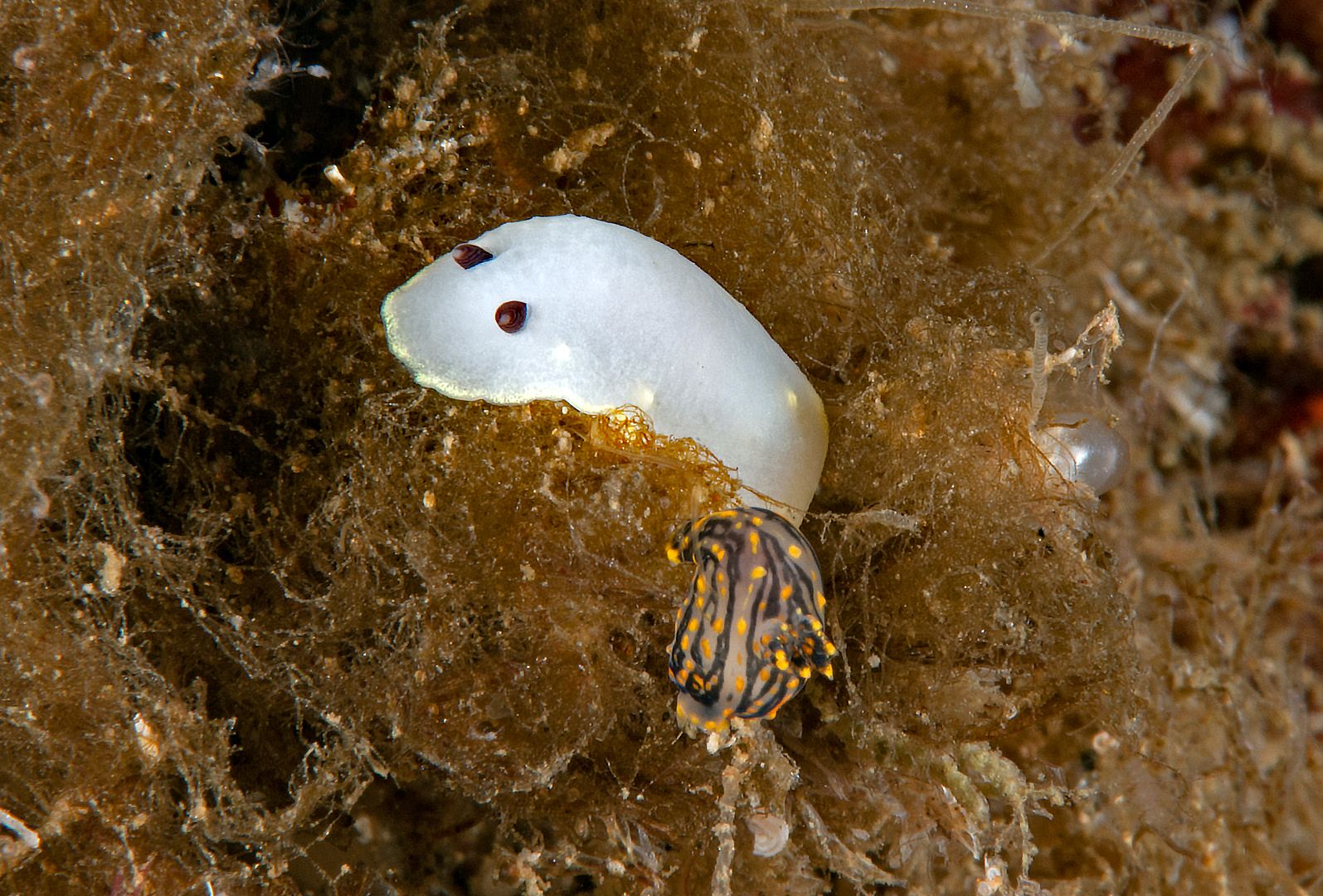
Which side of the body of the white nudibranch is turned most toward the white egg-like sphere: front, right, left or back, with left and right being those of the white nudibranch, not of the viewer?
back

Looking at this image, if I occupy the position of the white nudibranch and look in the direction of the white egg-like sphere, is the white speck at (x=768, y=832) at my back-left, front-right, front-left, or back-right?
front-right

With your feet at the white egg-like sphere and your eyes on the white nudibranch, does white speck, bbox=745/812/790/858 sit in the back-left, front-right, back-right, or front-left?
front-left

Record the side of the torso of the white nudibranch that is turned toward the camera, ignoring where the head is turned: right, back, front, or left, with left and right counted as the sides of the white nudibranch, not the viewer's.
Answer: left
